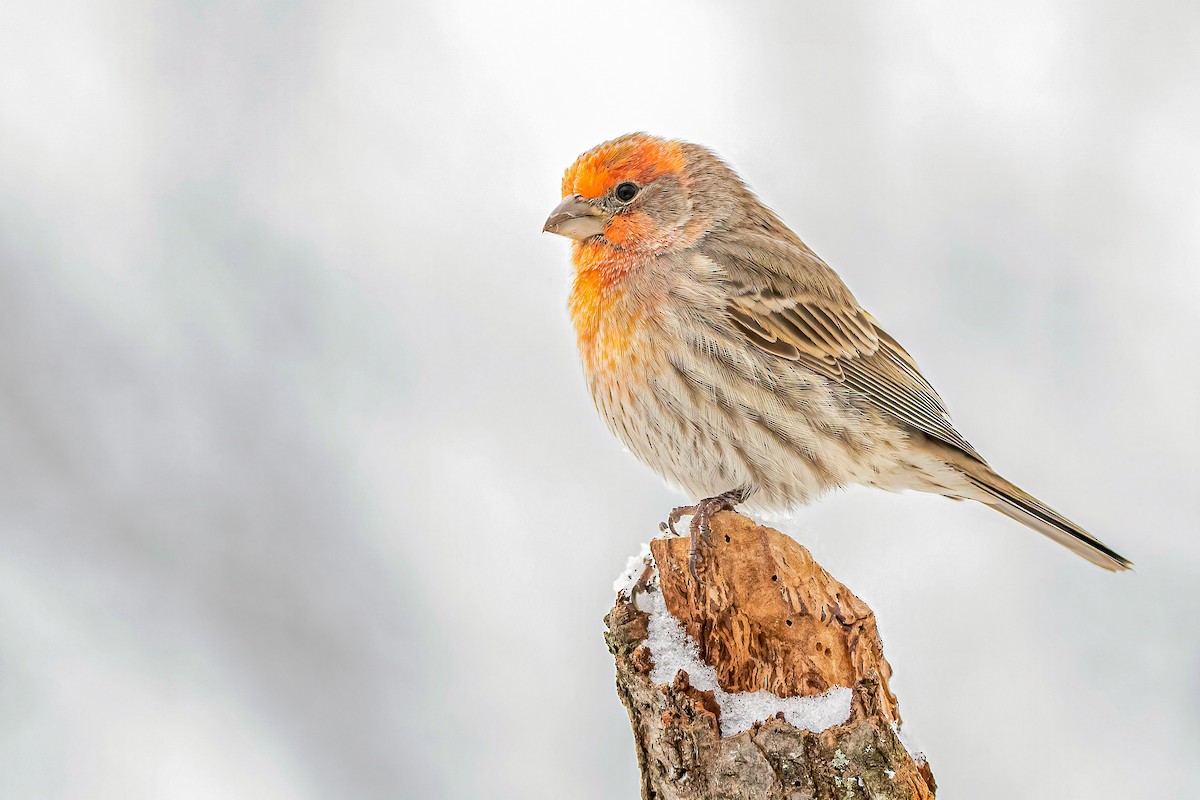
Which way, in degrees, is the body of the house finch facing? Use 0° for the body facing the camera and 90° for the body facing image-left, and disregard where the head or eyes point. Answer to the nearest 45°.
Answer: approximately 90°
